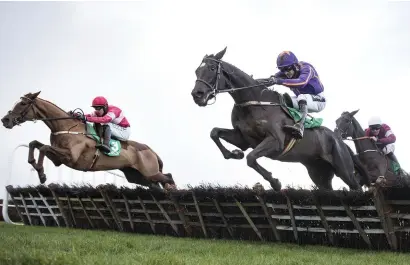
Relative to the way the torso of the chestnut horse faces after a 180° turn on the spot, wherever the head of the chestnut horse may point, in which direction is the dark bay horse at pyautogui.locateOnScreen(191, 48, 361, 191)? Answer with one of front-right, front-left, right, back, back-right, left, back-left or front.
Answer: front-right

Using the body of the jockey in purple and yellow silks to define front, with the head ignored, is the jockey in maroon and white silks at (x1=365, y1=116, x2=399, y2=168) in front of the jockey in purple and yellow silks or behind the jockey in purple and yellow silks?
behind

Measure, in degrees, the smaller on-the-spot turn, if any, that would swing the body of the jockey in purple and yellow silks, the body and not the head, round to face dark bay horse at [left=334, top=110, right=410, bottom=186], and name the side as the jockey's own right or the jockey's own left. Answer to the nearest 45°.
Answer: approximately 180°

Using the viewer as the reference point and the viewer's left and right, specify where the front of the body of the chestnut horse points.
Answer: facing to the left of the viewer

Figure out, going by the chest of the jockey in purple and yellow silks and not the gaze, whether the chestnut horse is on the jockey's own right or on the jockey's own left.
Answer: on the jockey's own right

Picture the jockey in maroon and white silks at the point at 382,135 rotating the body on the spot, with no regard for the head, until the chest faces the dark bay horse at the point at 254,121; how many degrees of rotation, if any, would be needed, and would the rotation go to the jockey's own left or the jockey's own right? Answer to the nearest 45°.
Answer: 0° — they already face it

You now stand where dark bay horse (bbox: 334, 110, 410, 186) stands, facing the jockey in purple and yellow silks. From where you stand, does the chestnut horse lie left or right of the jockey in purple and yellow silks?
right

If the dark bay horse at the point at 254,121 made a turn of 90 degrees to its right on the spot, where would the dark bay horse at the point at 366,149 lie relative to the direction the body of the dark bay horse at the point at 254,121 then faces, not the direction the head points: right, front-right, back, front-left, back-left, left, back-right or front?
right
